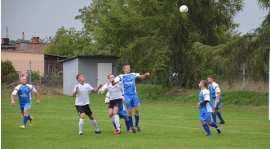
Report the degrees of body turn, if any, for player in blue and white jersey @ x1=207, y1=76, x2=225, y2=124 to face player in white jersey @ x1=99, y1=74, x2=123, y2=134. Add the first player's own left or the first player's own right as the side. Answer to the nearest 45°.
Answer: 0° — they already face them
